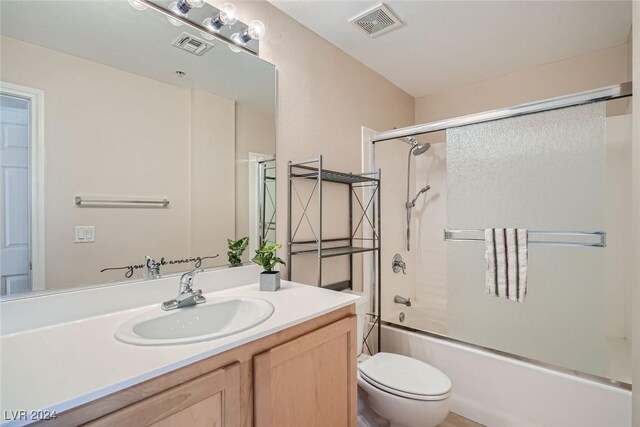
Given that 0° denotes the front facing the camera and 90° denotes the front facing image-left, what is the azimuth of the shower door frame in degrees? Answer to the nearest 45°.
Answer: approximately 45°

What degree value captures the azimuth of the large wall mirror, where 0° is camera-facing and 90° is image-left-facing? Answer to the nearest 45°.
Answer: approximately 315°

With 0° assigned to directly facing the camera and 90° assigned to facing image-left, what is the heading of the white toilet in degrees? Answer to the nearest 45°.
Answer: approximately 315°

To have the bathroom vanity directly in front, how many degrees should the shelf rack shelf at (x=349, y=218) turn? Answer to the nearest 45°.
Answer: approximately 90° to its right

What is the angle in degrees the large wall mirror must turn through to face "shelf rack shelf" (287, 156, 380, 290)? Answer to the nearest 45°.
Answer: approximately 45° to its left

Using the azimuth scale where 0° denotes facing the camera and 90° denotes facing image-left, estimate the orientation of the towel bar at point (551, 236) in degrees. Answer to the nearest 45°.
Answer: approximately 45°
